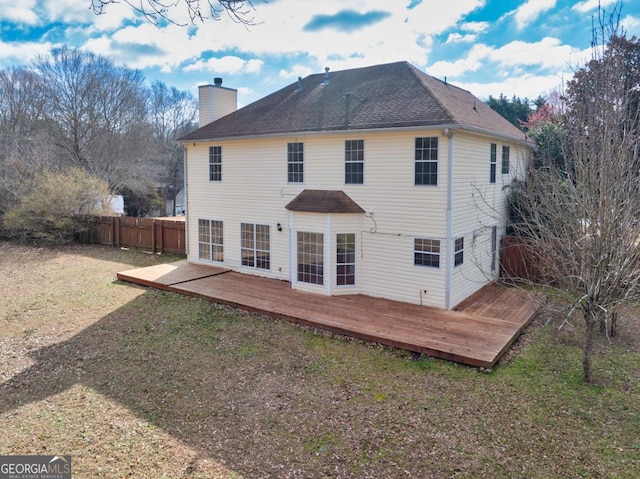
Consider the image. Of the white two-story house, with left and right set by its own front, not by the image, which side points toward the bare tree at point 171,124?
left

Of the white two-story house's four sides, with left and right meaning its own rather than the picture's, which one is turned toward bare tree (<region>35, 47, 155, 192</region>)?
left

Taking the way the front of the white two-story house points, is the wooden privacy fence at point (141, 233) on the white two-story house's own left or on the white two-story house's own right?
on the white two-story house's own left

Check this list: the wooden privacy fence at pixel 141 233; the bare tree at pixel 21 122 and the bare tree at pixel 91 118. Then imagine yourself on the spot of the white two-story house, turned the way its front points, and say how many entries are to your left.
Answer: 3

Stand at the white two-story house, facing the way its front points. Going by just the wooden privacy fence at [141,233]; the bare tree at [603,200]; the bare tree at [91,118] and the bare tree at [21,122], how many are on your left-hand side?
3

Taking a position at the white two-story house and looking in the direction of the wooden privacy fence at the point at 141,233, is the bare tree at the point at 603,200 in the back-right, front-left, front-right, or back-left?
back-left

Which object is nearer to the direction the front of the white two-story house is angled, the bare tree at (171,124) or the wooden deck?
the bare tree

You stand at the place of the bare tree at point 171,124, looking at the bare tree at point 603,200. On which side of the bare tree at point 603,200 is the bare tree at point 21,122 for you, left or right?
right

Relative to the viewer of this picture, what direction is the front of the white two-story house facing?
facing away from the viewer and to the right of the viewer

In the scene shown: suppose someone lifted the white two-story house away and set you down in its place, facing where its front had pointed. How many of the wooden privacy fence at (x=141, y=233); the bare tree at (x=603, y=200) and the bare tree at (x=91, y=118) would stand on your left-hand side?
2

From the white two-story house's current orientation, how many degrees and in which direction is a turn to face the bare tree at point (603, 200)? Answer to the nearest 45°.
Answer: approximately 90° to its right
